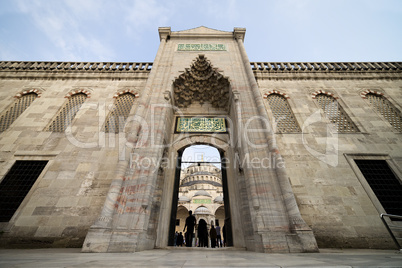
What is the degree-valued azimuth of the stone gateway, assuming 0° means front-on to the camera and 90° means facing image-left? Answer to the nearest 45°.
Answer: approximately 0°

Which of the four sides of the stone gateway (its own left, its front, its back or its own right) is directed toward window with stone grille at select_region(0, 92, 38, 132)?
right
